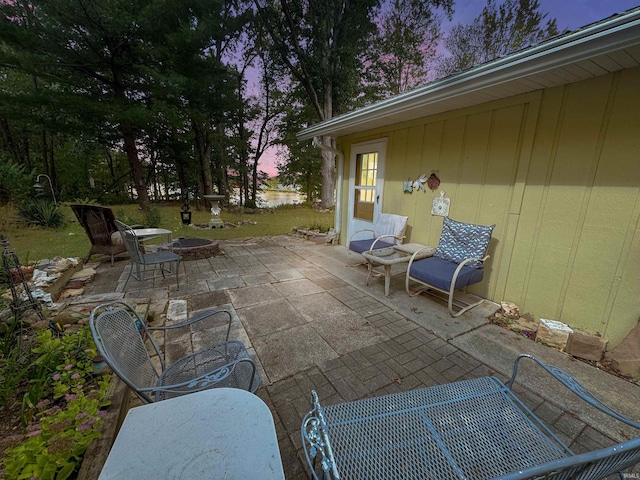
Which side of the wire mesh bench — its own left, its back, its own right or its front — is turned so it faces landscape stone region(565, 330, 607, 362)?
right

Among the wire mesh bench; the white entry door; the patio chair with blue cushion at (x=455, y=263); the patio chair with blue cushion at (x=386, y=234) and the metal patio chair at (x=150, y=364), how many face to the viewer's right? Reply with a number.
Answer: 1

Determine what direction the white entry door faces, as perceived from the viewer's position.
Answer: facing the viewer and to the left of the viewer

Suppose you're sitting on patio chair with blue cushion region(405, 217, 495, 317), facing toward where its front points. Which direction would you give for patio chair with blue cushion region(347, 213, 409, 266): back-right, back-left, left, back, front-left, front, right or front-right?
right

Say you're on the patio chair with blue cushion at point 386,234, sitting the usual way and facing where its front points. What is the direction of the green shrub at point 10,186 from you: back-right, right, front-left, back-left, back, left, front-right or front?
front-right

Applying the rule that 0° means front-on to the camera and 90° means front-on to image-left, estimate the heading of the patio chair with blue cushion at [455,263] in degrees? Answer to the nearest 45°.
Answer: approximately 45°

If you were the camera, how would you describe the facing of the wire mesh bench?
facing away from the viewer and to the left of the viewer

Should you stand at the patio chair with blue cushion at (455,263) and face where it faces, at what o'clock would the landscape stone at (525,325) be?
The landscape stone is roughly at 8 o'clock from the patio chair with blue cushion.

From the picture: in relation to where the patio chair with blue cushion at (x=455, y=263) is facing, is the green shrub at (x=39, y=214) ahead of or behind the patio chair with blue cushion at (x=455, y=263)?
ahead

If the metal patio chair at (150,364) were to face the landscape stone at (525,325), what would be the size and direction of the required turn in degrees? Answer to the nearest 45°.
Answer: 0° — it already faces it

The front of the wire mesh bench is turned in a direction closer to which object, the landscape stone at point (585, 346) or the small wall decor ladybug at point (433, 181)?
the small wall decor ladybug

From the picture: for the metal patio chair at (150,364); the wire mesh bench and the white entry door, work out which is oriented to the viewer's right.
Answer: the metal patio chair

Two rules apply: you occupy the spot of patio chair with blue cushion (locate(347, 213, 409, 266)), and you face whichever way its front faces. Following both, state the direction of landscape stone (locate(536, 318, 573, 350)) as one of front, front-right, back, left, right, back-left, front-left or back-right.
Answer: left

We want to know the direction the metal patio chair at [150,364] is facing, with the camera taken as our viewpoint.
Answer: facing to the right of the viewer

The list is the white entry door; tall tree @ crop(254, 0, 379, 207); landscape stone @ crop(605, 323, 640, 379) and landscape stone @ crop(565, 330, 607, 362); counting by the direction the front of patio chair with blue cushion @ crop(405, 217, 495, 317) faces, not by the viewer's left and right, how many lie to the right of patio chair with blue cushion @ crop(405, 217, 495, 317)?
2

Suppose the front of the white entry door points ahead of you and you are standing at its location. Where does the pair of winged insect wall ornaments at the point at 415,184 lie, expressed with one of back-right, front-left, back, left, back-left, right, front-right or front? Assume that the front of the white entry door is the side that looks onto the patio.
left
